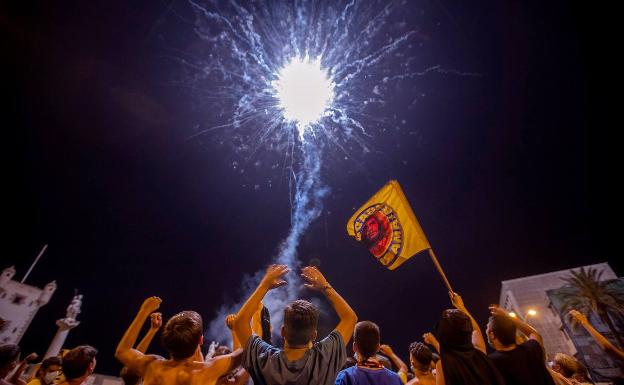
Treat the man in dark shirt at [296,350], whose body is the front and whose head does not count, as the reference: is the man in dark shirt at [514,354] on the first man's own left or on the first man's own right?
on the first man's own right

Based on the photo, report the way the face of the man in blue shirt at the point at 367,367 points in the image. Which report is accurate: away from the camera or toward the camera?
away from the camera

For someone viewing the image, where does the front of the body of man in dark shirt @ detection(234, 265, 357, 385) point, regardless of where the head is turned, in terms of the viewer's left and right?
facing away from the viewer

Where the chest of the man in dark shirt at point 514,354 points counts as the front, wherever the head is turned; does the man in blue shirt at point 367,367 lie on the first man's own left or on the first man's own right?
on the first man's own left

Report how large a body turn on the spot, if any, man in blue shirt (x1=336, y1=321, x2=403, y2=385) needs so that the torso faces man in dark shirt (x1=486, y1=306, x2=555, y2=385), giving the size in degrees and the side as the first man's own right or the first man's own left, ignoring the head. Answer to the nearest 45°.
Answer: approximately 90° to the first man's own right

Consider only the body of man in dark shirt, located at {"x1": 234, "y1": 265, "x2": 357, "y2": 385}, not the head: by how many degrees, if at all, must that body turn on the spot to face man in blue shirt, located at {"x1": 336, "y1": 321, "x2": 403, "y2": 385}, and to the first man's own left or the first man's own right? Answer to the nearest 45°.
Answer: approximately 45° to the first man's own right

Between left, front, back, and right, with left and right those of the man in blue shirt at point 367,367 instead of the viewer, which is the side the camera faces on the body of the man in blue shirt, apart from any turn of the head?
back

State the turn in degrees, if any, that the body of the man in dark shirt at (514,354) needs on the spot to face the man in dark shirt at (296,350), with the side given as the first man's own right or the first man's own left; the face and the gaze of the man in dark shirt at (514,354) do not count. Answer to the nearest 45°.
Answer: approximately 90° to the first man's own left

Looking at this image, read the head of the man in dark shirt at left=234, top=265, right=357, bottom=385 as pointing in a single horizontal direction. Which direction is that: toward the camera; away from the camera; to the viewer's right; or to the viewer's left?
away from the camera

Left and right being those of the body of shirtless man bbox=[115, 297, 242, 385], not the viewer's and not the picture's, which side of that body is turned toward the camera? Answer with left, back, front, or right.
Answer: back
